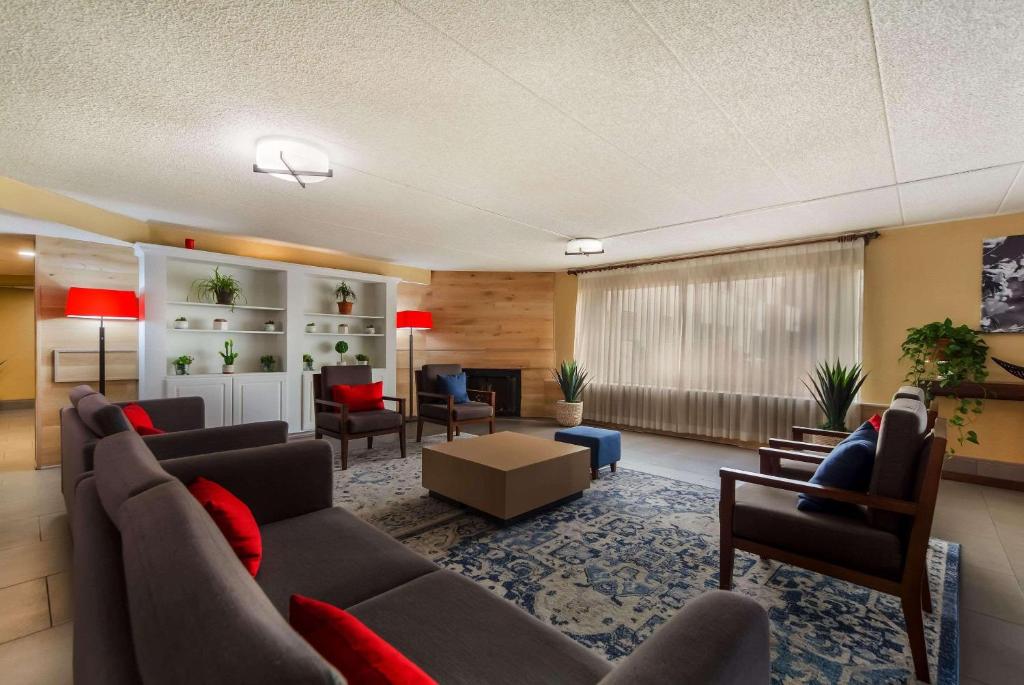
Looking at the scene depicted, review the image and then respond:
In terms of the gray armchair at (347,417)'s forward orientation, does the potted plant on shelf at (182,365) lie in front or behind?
behind

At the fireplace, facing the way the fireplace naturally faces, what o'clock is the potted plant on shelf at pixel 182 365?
The potted plant on shelf is roughly at 2 o'clock from the fireplace.

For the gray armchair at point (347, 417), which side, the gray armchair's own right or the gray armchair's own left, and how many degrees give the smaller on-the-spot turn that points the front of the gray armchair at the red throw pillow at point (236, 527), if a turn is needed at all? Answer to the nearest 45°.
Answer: approximately 45° to the gray armchair's own right

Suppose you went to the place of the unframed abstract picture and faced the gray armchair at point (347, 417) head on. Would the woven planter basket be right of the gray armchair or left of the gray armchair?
right

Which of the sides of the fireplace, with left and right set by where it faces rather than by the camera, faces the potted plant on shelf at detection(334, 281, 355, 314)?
right

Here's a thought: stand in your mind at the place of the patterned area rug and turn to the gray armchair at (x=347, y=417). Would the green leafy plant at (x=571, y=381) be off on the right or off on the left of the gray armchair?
right

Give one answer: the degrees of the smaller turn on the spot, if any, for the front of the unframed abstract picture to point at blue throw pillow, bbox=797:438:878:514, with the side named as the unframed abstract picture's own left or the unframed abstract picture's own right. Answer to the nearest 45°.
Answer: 0° — it already faces it

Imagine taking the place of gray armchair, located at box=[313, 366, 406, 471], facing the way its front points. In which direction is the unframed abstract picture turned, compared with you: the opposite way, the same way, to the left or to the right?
to the right

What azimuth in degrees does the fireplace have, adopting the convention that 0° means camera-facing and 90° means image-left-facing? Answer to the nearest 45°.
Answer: approximately 0°

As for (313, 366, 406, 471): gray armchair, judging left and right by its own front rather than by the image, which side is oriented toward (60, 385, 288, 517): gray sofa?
right

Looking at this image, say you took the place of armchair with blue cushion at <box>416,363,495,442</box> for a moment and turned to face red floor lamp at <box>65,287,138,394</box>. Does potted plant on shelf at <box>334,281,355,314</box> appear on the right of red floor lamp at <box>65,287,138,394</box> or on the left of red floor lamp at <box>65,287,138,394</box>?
right
